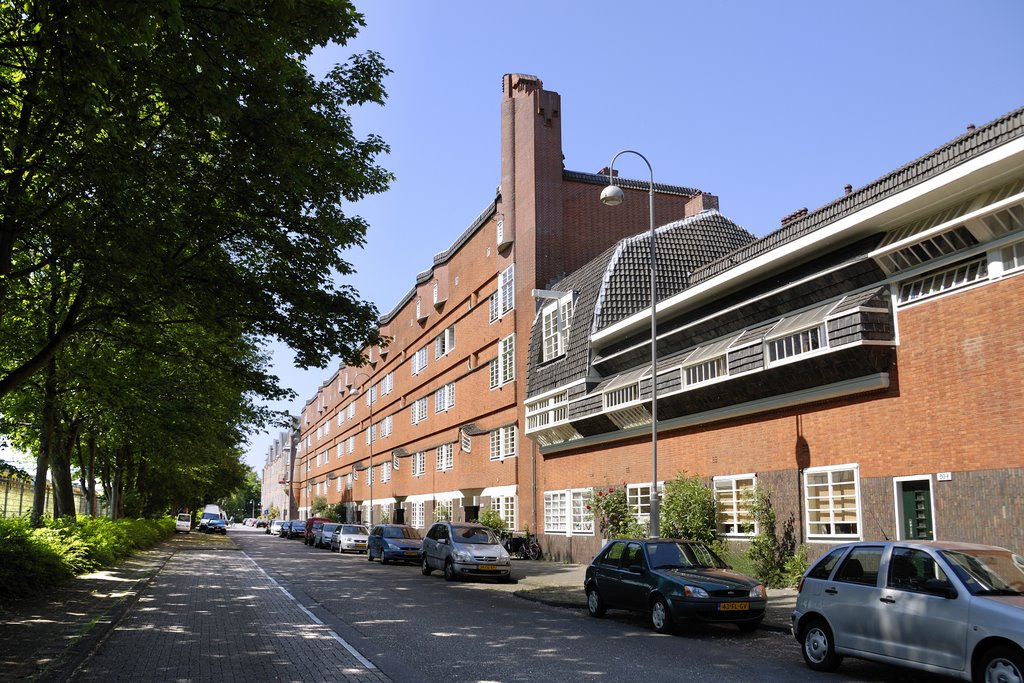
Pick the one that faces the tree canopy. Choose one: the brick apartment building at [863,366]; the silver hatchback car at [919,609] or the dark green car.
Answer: the brick apartment building

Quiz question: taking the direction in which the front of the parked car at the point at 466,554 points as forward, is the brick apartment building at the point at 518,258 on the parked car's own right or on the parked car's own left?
on the parked car's own left

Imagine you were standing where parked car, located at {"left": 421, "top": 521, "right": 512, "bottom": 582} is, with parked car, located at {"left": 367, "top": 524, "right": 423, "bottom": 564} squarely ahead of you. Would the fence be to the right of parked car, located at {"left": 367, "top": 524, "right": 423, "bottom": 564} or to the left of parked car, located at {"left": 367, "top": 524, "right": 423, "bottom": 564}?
left

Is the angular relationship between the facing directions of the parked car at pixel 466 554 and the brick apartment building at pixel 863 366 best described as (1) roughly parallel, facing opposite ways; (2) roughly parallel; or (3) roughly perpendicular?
roughly perpendicular

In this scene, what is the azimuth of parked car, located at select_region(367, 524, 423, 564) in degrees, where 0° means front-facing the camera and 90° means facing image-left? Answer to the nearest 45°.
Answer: approximately 315°

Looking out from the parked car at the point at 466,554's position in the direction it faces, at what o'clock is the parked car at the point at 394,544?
the parked car at the point at 394,544 is roughly at 7 o'clock from the parked car at the point at 466,554.

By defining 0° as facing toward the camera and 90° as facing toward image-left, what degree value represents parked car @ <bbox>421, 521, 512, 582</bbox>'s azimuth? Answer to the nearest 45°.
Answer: approximately 315°

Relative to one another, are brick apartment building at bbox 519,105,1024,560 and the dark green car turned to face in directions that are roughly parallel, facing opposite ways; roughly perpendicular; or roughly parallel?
roughly perpendicular

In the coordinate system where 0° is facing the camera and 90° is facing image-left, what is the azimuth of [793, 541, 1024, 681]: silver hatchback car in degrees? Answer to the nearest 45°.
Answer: approximately 315°

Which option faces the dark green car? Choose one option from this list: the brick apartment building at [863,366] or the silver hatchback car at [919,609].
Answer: the brick apartment building

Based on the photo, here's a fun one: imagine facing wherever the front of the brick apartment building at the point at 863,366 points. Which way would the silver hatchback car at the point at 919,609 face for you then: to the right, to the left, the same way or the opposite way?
to the left
